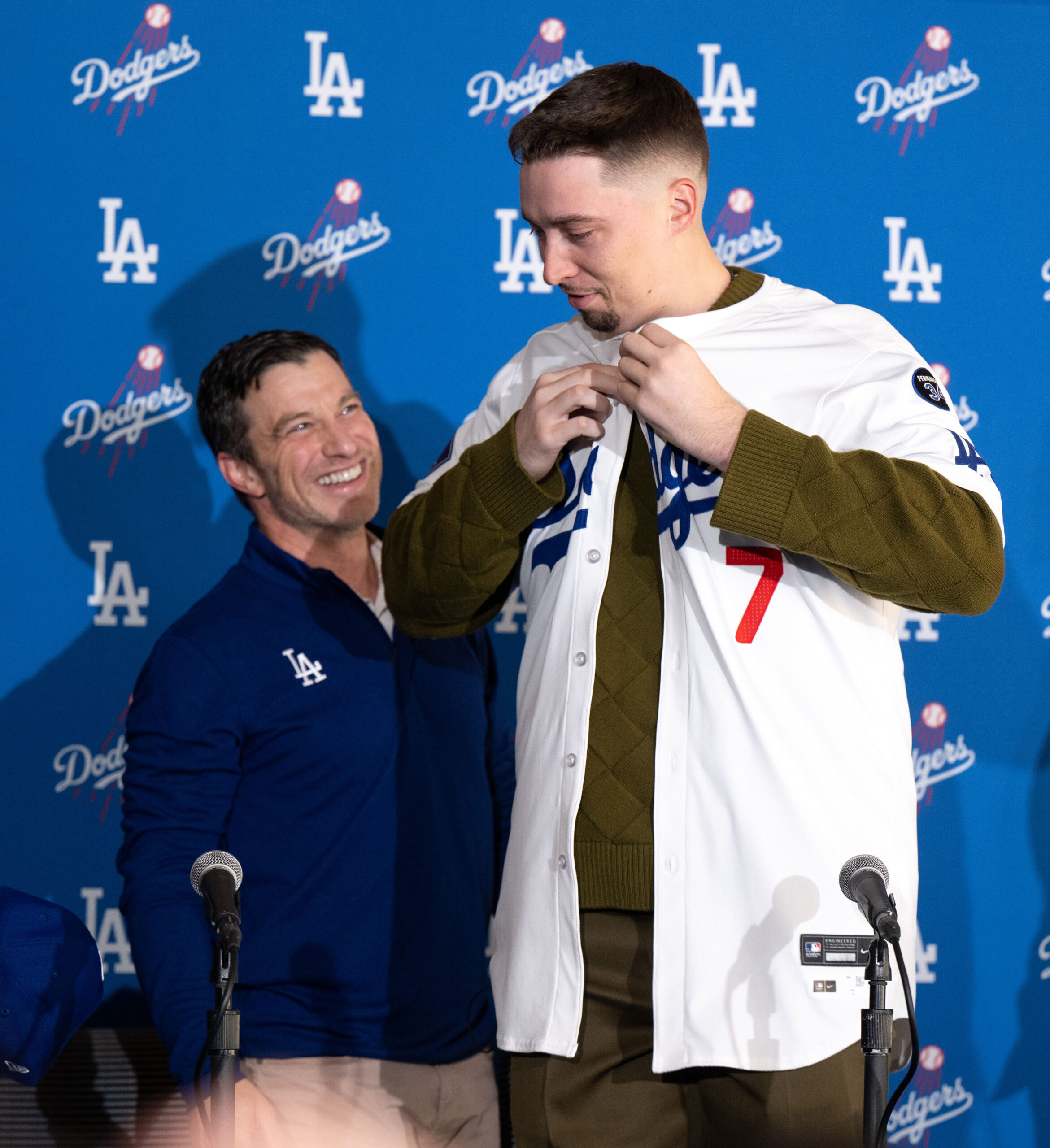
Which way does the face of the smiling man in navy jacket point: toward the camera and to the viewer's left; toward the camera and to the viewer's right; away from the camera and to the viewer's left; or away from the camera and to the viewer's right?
toward the camera and to the viewer's right

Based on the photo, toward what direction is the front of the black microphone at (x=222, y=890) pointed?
away from the camera

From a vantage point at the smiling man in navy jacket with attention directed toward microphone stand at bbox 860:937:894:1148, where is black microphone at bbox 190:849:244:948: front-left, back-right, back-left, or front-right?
front-right

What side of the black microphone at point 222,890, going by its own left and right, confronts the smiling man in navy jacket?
front

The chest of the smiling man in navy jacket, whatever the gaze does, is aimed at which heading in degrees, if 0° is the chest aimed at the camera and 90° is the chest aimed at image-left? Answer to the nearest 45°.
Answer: approximately 315°

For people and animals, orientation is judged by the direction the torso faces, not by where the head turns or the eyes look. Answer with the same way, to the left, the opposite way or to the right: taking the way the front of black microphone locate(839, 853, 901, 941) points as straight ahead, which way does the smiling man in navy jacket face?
the opposite way

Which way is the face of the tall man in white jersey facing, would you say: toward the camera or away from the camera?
toward the camera

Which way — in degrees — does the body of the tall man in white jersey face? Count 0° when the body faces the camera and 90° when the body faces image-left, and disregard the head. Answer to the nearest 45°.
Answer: approximately 45°

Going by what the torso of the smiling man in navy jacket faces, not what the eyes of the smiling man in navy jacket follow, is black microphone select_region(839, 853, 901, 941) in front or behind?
in front

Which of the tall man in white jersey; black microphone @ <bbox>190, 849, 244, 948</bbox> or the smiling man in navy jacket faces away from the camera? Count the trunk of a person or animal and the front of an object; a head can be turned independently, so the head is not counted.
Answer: the black microphone

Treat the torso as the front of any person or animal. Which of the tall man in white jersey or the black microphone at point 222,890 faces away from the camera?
the black microphone

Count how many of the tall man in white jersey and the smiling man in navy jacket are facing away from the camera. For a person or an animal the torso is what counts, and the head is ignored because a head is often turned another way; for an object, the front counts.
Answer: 0

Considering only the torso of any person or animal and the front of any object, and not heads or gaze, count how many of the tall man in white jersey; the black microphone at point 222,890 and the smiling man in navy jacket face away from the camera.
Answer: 1

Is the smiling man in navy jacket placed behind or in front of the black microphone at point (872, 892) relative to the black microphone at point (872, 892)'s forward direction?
in front
